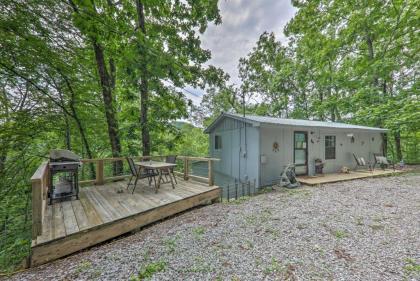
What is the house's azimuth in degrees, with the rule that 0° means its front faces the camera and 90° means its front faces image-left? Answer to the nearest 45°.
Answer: approximately 315°

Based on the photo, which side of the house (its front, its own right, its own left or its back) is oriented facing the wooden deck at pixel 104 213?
right

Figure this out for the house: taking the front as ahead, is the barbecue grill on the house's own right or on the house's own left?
on the house's own right
